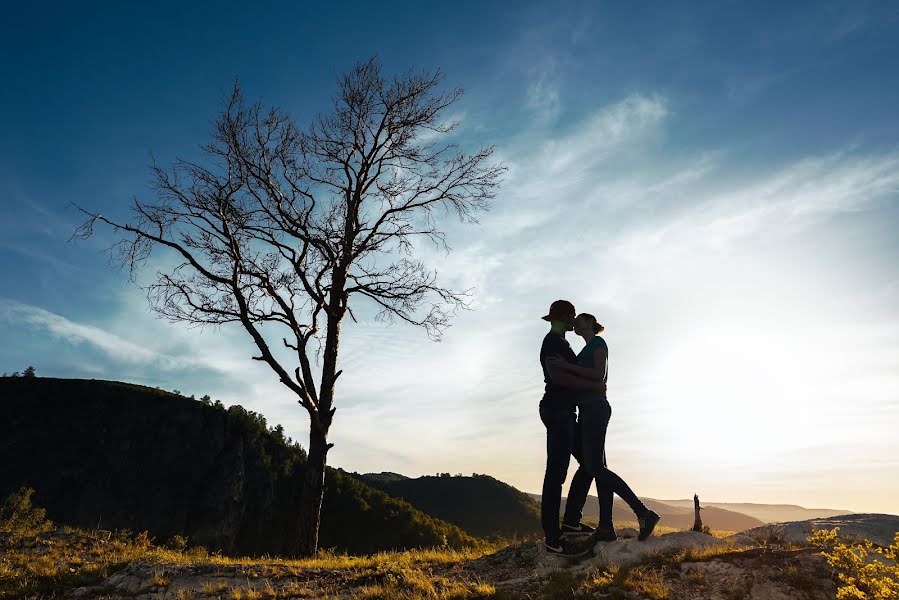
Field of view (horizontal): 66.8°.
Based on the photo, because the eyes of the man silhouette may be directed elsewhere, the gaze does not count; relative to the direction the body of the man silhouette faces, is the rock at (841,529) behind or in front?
in front

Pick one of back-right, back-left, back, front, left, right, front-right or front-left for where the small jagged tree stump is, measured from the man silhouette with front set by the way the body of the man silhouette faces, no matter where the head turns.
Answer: front-left

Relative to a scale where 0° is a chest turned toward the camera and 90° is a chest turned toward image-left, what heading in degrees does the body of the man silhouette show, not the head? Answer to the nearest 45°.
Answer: approximately 270°

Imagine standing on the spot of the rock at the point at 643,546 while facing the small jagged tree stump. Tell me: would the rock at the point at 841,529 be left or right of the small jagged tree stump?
right
